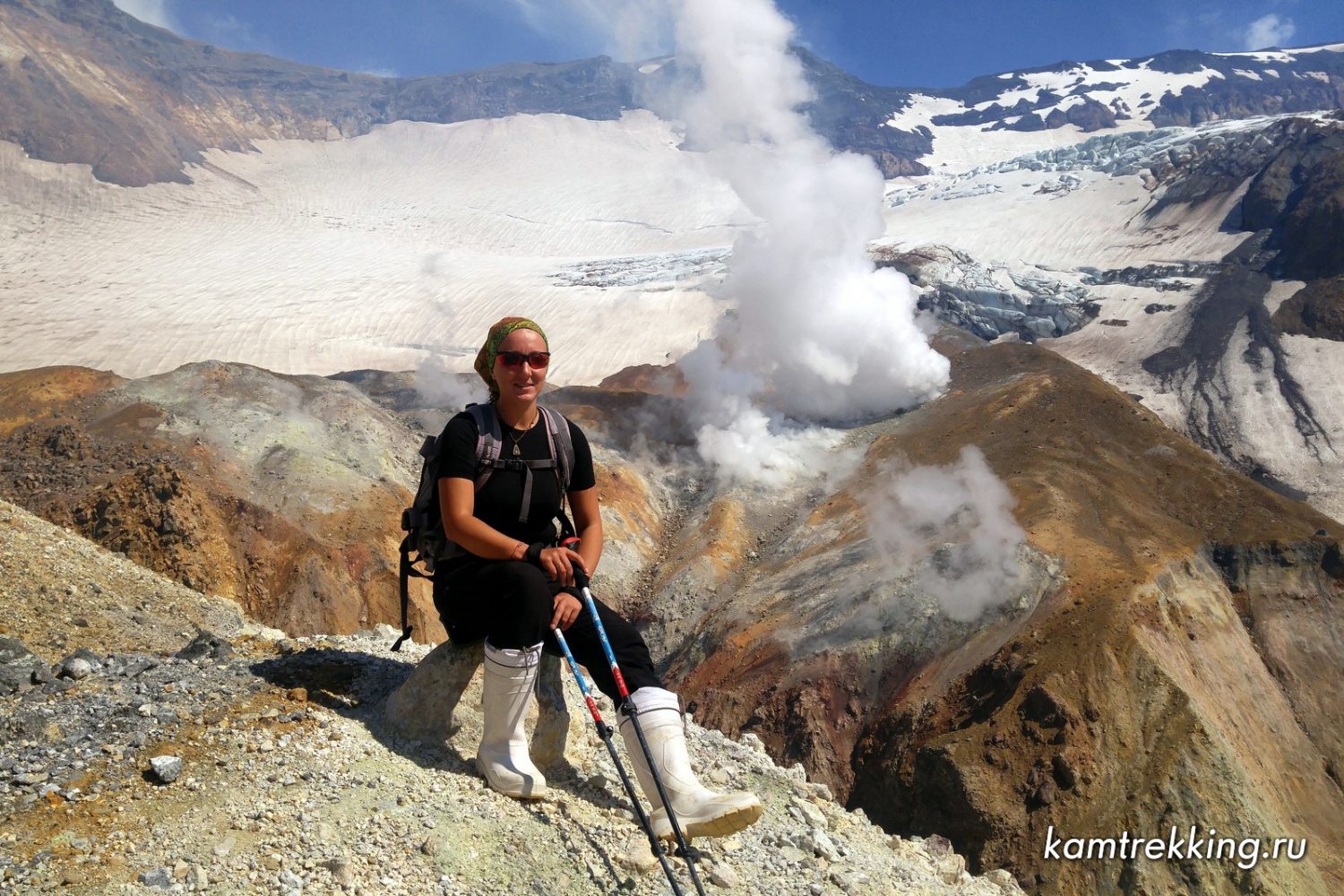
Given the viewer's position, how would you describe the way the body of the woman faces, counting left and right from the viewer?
facing the viewer and to the right of the viewer

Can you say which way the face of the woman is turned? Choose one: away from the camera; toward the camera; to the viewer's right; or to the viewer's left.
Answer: toward the camera
